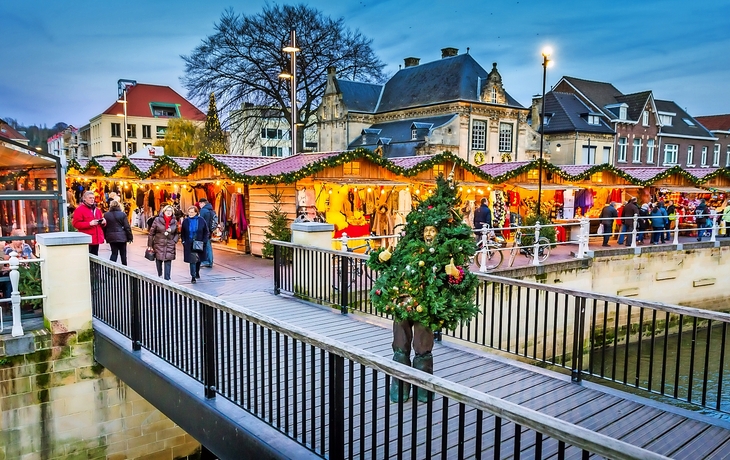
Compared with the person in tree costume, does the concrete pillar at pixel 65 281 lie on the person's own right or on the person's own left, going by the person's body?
on the person's own right

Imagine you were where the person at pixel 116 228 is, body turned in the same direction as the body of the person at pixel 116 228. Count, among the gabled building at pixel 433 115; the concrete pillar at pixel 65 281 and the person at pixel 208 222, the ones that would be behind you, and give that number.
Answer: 1

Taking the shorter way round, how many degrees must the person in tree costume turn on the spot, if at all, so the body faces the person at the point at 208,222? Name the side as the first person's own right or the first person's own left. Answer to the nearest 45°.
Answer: approximately 135° to the first person's own right

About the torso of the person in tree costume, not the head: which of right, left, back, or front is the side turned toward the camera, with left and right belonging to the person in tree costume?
front

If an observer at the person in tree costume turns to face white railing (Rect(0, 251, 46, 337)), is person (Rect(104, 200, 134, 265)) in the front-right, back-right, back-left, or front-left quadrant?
front-right
